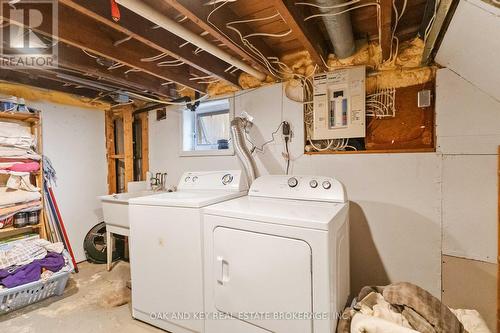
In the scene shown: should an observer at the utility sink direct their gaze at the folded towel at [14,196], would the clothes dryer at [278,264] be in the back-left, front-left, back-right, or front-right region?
back-left

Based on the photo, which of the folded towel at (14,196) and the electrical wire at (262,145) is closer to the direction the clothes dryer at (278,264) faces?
the folded towel

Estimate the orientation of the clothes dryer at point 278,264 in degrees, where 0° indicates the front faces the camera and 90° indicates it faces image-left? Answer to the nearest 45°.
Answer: approximately 45°

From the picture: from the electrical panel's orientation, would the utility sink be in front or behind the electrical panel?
in front

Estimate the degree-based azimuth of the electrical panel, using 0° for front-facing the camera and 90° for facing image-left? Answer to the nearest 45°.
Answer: approximately 45°

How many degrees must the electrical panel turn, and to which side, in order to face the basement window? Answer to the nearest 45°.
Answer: approximately 45° to its right

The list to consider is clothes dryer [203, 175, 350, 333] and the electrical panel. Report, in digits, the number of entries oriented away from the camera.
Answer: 0

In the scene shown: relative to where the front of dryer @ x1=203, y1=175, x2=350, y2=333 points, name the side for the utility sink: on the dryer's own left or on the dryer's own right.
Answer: on the dryer's own right

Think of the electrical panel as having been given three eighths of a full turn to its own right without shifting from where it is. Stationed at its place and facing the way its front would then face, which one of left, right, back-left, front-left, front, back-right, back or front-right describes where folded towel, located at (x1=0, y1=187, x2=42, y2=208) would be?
left

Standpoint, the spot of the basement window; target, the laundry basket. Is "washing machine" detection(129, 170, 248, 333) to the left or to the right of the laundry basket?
left

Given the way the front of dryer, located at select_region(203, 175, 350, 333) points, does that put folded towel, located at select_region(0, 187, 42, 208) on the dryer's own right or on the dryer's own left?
on the dryer's own right
